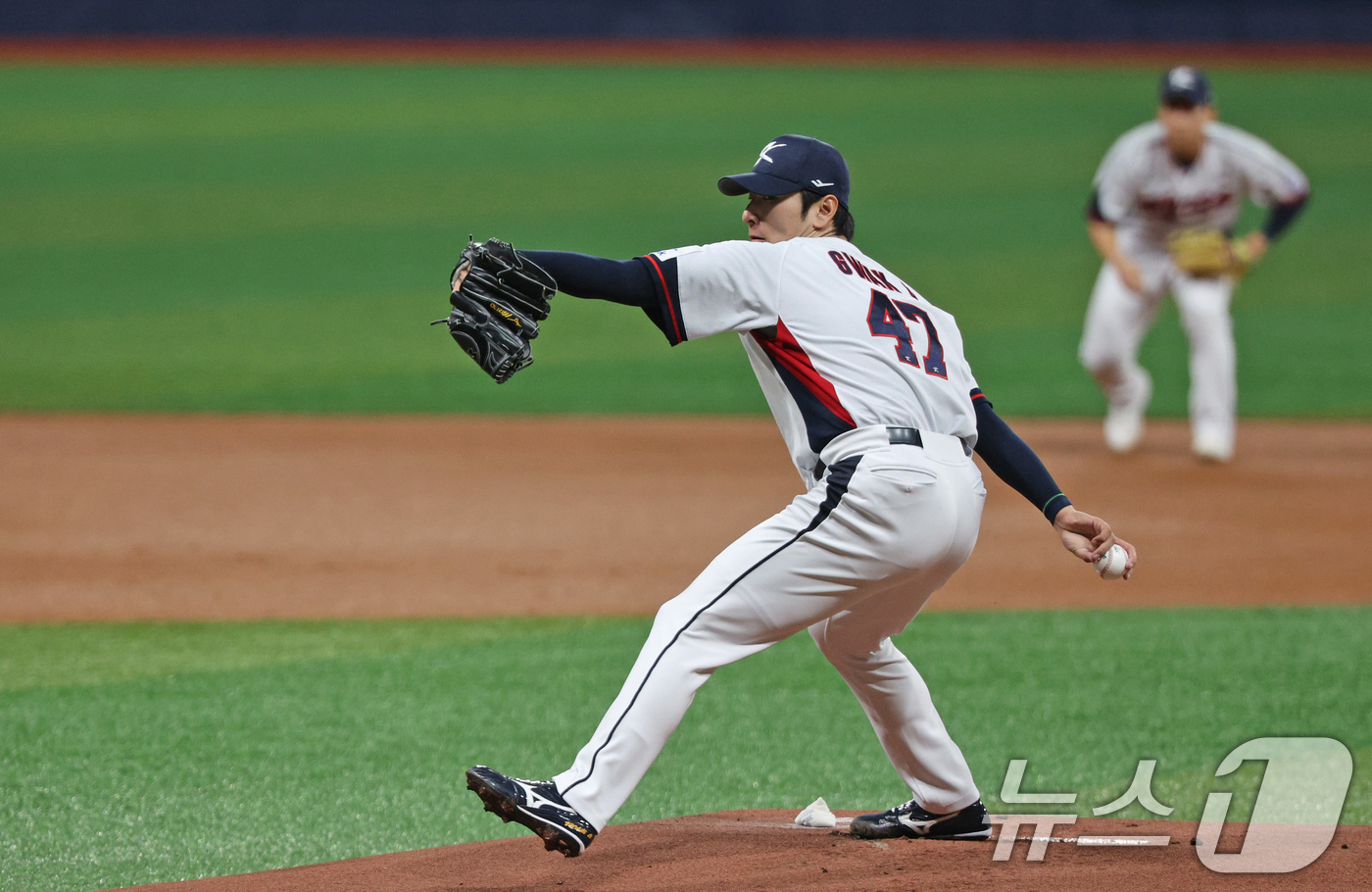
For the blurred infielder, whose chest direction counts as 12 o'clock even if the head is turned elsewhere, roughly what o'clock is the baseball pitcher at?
The baseball pitcher is roughly at 12 o'clock from the blurred infielder.

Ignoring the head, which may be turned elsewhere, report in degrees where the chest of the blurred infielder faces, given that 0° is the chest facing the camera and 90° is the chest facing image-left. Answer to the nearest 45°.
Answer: approximately 0°

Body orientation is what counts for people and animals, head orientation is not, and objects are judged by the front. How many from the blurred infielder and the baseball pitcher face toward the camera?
1

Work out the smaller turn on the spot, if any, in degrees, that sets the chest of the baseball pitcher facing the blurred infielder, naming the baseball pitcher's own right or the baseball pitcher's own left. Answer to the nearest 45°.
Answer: approximately 45° to the baseball pitcher's own right

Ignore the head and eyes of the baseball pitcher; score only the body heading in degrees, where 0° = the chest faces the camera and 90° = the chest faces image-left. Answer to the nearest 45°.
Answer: approximately 135°
